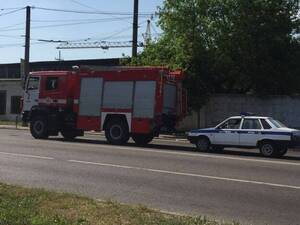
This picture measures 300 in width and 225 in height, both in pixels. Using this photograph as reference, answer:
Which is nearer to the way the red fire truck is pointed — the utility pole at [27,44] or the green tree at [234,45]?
the utility pole

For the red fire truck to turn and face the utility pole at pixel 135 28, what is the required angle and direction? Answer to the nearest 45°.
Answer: approximately 45° to its right

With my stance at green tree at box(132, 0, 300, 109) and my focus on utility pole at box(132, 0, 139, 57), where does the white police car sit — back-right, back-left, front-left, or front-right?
back-left

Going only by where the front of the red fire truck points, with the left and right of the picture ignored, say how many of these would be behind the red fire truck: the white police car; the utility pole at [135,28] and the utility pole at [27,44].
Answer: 1

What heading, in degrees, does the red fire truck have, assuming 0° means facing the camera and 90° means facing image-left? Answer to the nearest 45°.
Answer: approximately 135°

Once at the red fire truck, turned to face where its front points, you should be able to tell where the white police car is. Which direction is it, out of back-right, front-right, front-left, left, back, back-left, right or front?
back

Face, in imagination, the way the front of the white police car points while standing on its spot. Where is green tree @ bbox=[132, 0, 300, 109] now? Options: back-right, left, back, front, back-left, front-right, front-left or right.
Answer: front-right

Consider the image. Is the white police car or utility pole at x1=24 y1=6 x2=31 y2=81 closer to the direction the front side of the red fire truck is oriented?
the utility pole

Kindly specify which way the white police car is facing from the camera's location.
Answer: facing away from the viewer and to the left of the viewer
